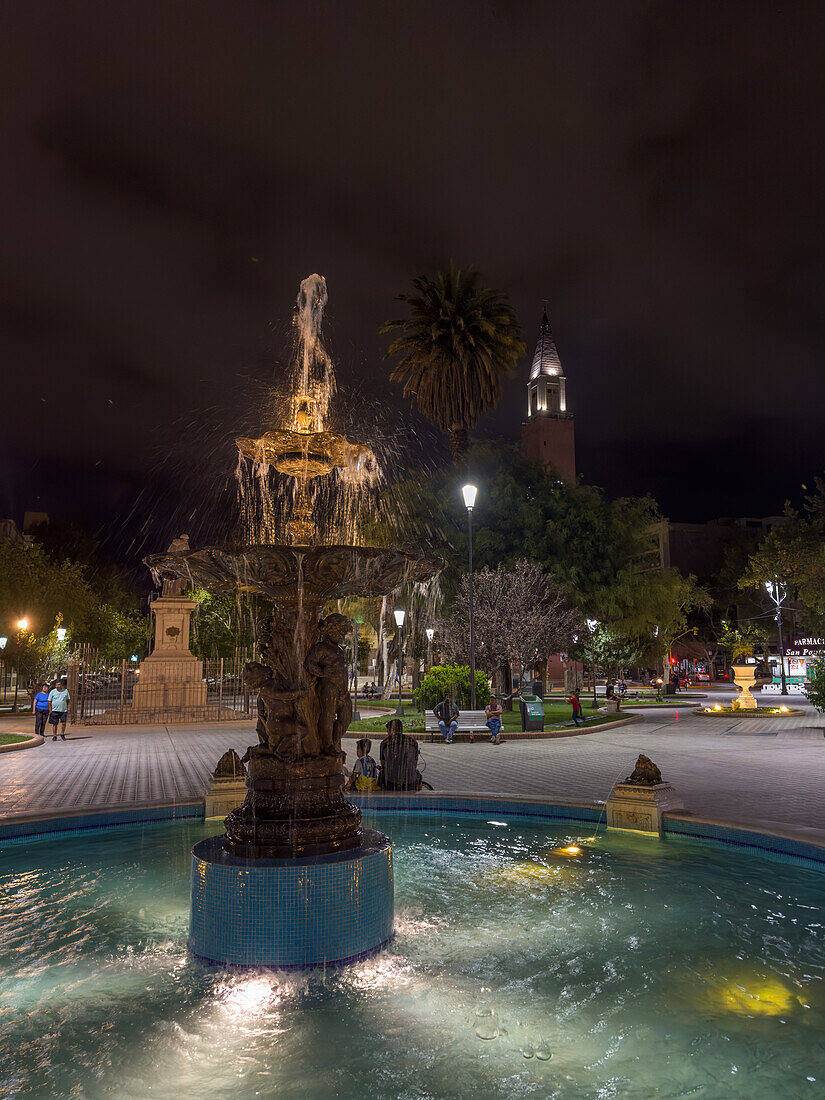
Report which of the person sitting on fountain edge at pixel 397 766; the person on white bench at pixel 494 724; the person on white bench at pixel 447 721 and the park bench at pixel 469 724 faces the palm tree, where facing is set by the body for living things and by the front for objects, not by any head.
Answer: the person sitting on fountain edge

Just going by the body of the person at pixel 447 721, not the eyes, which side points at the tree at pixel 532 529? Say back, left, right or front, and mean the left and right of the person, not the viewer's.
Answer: back

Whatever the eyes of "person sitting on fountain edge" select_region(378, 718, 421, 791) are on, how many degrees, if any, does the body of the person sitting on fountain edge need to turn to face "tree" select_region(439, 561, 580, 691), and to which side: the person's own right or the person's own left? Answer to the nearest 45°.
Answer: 0° — they already face it

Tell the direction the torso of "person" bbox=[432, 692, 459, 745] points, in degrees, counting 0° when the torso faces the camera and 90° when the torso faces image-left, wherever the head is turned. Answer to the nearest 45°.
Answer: approximately 0°

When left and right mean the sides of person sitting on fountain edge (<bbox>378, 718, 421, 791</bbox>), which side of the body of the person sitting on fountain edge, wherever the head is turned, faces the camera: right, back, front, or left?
back

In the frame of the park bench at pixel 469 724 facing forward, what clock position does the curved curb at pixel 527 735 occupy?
The curved curb is roughly at 8 o'clock from the park bench.

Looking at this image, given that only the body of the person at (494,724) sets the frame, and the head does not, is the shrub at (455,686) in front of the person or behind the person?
behind

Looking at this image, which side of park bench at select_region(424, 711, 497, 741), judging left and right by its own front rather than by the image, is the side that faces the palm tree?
back

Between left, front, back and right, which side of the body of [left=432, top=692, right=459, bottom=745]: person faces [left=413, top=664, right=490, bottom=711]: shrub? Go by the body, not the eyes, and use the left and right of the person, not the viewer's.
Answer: back

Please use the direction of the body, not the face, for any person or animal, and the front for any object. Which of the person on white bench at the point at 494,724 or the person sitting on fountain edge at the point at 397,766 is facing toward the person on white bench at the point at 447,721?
the person sitting on fountain edge

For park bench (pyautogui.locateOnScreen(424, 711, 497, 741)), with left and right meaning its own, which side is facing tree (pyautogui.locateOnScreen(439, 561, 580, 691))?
back

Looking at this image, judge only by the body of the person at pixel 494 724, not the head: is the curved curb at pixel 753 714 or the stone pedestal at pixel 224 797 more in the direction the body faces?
the stone pedestal
